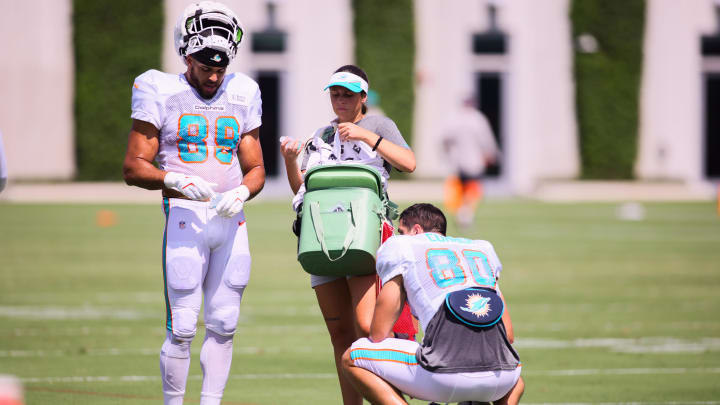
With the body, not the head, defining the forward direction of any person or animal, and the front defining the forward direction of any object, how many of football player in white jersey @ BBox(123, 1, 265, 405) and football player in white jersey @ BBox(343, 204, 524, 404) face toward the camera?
1

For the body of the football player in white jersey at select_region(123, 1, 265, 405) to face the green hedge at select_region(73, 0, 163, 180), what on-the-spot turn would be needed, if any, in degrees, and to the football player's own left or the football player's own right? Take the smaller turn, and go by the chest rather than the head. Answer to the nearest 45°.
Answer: approximately 180°

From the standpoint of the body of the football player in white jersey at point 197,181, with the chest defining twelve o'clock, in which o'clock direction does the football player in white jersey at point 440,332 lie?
the football player in white jersey at point 440,332 is roughly at 10 o'clock from the football player in white jersey at point 197,181.

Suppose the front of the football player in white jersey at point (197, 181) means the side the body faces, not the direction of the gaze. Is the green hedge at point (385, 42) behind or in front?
behind

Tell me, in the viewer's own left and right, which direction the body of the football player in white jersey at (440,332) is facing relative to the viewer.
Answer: facing away from the viewer and to the left of the viewer

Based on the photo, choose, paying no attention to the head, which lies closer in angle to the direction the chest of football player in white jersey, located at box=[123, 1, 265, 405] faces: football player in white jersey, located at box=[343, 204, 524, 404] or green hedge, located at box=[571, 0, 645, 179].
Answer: the football player in white jersey

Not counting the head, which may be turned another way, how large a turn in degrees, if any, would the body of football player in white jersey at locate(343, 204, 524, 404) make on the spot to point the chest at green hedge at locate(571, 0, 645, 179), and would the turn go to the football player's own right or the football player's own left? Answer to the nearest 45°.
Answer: approximately 45° to the football player's own right

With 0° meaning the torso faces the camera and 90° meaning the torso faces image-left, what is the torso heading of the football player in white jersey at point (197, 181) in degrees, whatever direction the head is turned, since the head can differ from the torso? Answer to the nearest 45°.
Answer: approximately 0°

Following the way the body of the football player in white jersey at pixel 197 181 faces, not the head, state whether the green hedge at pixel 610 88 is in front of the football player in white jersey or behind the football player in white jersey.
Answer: behind
